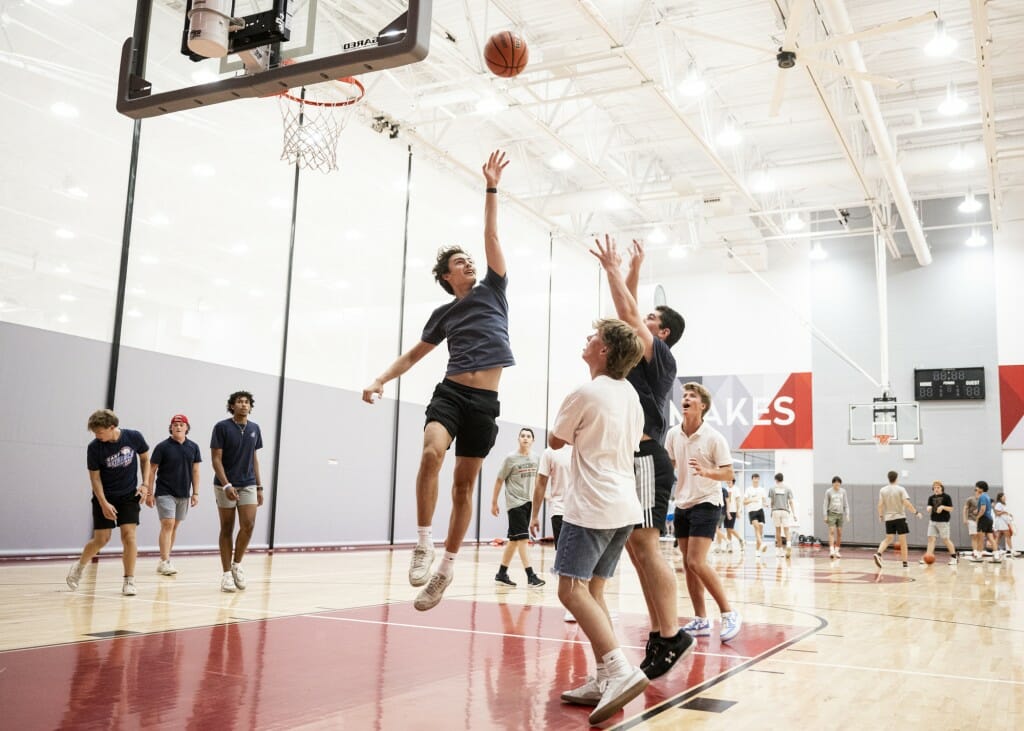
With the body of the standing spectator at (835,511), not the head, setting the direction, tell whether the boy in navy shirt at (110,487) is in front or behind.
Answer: in front

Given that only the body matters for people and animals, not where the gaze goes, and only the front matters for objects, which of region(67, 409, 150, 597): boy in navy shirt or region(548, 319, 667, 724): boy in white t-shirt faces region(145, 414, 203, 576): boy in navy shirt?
the boy in white t-shirt

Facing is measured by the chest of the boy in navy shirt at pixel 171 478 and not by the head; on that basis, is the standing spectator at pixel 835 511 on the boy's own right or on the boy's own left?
on the boy's own left

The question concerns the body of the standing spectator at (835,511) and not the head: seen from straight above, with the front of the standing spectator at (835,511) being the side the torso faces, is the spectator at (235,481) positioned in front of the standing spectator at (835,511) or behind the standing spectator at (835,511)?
in front

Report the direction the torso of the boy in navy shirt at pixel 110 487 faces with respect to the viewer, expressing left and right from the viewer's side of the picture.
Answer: facing the viewer

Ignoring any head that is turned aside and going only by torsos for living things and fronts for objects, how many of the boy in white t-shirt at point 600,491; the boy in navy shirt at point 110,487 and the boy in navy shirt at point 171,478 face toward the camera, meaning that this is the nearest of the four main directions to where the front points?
2

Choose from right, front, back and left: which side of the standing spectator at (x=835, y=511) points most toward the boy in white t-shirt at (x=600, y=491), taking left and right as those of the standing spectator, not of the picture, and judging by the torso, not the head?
front

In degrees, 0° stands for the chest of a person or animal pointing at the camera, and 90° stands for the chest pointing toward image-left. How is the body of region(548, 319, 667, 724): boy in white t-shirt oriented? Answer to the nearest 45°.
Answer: approximately 135°

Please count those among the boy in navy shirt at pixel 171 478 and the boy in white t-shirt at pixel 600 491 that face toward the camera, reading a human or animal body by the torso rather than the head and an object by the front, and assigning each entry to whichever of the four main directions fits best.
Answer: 1

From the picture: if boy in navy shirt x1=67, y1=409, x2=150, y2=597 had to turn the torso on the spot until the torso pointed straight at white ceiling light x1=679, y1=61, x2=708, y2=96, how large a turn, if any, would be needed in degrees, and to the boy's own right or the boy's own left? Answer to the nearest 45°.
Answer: approximately 90° to the boy's own left

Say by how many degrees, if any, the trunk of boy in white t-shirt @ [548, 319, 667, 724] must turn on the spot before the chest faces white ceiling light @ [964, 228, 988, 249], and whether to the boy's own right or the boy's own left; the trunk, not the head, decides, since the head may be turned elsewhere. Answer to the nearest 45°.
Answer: approximately 90° to the boy's own right

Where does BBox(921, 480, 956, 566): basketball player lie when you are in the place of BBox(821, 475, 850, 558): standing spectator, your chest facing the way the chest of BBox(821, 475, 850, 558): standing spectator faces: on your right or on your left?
on your left

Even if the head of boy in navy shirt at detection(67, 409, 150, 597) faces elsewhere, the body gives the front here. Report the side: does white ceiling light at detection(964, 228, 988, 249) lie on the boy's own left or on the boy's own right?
on the boy's own left
